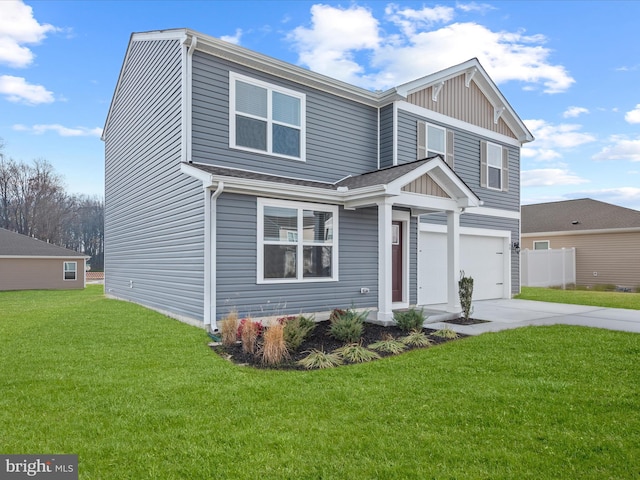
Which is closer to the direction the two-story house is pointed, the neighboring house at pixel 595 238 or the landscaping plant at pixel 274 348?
the landscaping plant

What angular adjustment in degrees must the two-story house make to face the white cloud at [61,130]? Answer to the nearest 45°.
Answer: approximately 180°

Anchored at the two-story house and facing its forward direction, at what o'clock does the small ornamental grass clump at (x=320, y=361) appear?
The small ornamental grass clump is roughly at 1 o'clock from the two-story house.

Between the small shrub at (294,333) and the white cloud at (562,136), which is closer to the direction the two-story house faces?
the small shrub

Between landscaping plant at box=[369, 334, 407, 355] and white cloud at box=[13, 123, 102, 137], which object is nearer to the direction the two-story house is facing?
the landscaping plant

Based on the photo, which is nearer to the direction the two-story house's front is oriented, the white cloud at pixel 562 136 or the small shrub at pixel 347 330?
the small shrub

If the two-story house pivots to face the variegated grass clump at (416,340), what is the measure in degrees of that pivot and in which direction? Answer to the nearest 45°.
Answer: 0° — it already faces it

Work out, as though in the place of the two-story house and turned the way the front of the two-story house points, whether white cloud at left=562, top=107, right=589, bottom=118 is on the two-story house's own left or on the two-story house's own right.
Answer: on the two-story house's own left

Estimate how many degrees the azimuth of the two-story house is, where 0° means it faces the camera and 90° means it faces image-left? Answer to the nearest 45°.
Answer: approximately 315°

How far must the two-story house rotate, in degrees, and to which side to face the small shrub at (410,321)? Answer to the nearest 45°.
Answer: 0° — it already faces it

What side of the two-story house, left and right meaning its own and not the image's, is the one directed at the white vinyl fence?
left

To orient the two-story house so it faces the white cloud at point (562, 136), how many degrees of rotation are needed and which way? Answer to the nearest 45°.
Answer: approximately 90° to its left
